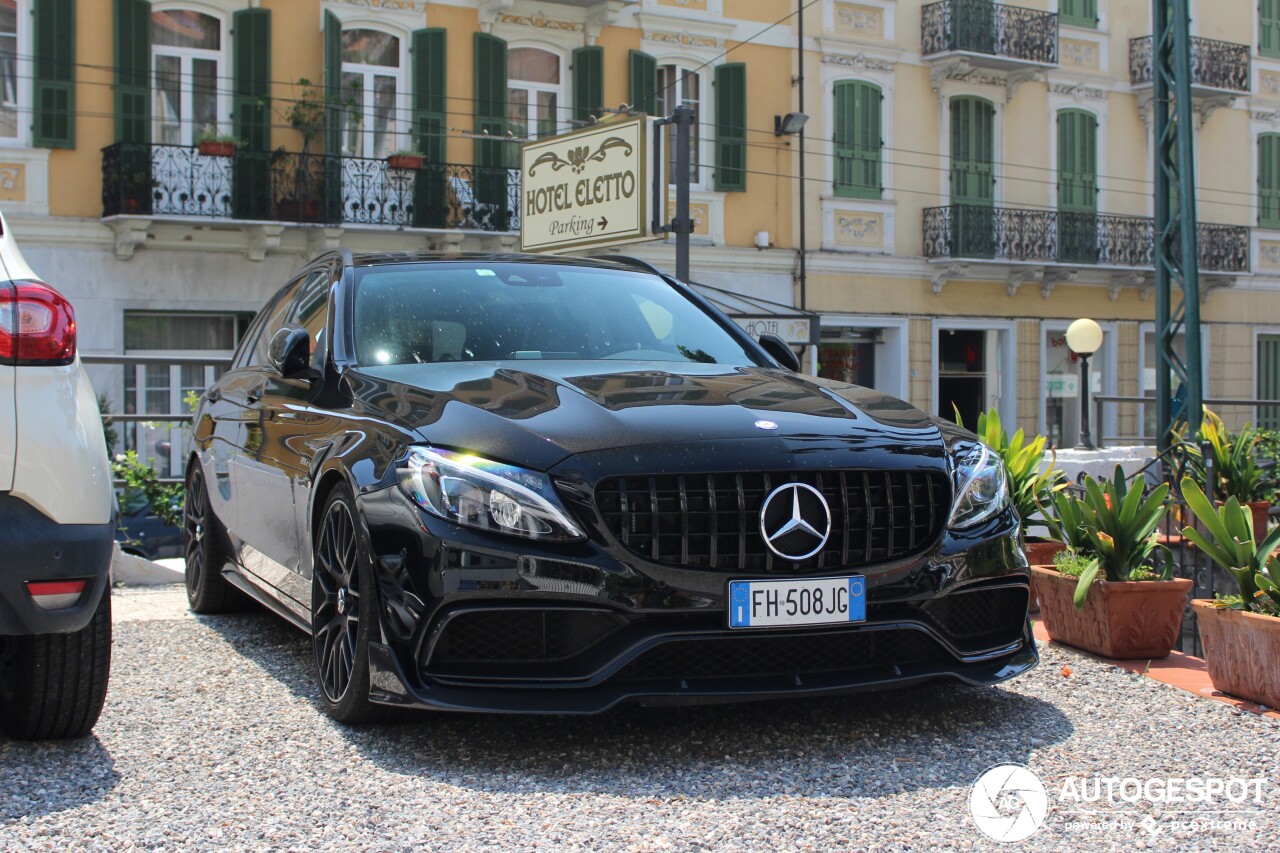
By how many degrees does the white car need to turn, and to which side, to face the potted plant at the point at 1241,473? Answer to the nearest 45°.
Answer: approximately 45° to its right

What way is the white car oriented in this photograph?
away from the camera

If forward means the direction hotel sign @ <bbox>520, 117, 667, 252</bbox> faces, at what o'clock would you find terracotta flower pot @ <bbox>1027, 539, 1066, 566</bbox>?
The terracotta flower pot is roughly at 10 o'clock from the hotel sign.

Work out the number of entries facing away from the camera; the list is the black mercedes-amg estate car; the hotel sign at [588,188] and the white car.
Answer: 1

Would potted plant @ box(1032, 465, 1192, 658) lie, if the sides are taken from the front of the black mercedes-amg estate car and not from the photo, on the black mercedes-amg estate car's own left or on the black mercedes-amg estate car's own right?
on the black mercedes-amg estate car's own left

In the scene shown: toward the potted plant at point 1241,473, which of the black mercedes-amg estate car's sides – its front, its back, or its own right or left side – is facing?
left

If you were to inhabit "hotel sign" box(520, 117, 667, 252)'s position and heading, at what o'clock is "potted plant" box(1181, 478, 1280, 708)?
The potted plant is roughly at 10 o'clock from the hotel sign.

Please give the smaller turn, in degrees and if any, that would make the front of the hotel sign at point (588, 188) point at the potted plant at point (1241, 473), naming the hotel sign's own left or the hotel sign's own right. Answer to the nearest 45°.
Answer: approximately 90° to the hotel sign's own left

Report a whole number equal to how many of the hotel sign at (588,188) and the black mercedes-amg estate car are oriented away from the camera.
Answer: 0

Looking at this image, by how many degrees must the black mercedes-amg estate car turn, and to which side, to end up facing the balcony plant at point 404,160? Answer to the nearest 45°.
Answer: approximately 135° to its left

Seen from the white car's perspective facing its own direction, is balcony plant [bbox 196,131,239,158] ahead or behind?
ahead

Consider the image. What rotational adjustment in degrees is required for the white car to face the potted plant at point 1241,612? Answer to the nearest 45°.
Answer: approximately 90° to its right
